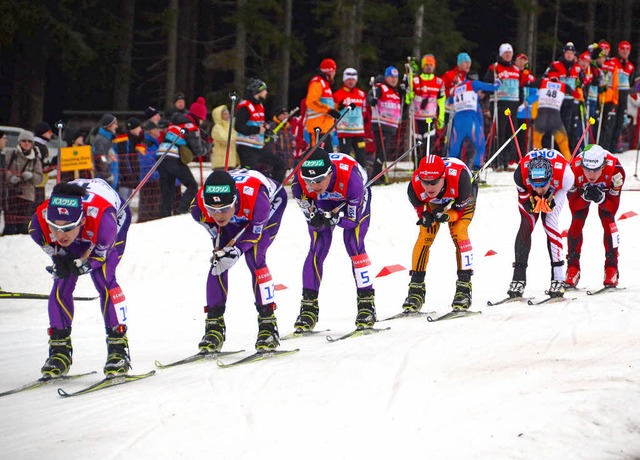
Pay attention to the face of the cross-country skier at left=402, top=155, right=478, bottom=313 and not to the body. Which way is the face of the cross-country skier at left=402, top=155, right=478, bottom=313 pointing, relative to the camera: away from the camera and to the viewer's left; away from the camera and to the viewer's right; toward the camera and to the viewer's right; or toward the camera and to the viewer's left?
toward the camera and to the viewer's left

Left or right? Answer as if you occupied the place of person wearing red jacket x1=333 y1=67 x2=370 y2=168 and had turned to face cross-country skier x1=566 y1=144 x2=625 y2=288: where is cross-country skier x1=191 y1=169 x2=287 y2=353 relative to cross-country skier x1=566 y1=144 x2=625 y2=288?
right

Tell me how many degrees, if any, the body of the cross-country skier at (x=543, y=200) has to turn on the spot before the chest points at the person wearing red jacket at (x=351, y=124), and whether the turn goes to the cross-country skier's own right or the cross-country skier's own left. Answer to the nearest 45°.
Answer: approximately 135° to the cross-country skier's own right

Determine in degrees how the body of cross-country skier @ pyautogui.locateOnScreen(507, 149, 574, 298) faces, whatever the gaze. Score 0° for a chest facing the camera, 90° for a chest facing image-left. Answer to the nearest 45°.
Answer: approximately 0°

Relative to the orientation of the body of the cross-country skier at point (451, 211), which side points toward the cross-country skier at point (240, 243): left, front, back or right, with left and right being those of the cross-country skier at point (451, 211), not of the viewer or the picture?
front

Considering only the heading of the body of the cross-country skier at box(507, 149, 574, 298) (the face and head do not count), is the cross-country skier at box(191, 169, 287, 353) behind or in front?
in front

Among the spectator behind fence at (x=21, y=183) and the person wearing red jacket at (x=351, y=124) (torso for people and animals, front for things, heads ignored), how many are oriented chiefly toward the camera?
2

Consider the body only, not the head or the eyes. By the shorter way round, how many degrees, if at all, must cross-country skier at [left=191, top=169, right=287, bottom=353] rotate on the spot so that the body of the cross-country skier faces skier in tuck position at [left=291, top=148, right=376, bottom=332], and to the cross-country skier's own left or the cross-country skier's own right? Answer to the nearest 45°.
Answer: approximately 180°

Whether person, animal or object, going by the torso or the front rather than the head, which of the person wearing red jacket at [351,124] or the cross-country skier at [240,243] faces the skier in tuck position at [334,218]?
the person wearing red jacket

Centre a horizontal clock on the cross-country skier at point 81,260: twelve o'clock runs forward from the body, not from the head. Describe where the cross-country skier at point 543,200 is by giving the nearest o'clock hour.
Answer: the cross-country skier at point 543,200 is roughly at 7 o'clock from the cross-country skier at point 81,260.

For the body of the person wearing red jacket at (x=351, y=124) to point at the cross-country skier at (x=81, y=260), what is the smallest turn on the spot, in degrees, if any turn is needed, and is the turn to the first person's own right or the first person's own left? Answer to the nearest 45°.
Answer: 0° — they already face them

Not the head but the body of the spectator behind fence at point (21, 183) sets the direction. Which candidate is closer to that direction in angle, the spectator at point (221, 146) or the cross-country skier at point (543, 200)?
the cross-country skier

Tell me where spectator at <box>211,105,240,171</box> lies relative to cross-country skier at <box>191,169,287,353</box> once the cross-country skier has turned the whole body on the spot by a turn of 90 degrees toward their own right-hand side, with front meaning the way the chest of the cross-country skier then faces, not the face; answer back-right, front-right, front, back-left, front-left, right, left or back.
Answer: front-right
